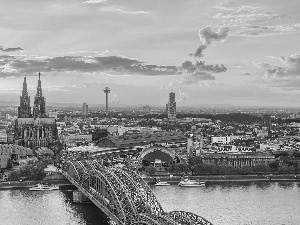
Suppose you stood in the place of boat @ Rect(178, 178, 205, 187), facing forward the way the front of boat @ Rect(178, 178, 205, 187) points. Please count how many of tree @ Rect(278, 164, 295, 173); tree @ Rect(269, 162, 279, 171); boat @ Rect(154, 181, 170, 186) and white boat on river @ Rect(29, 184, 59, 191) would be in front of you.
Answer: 2

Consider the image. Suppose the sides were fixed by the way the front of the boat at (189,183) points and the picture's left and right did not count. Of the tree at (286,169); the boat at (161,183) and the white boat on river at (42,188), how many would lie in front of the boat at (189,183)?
2

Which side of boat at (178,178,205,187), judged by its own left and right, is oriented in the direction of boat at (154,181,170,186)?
front

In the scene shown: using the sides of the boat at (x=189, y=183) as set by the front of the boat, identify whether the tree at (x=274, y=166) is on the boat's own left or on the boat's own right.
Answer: on the boat's own right

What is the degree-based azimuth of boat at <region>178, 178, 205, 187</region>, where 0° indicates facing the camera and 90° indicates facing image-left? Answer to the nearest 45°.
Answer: approximately 90°

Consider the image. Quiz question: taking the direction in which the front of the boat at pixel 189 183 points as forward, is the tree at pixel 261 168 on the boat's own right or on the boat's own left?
on the boat's own right

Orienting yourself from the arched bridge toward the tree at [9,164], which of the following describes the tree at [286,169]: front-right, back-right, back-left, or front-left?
front-right

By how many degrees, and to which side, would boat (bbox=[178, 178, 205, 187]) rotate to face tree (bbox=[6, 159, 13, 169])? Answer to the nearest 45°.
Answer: approximately 45° to its right
